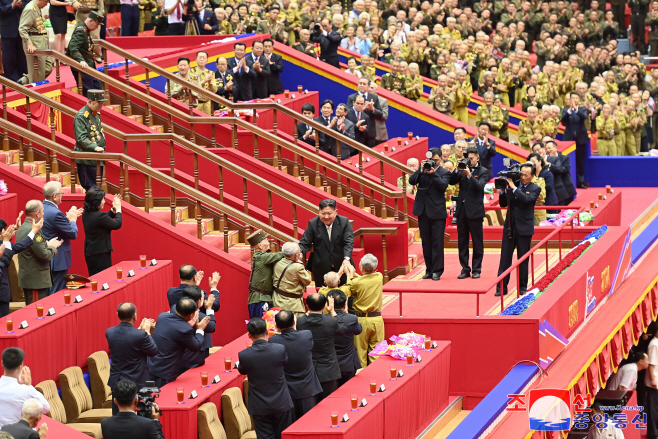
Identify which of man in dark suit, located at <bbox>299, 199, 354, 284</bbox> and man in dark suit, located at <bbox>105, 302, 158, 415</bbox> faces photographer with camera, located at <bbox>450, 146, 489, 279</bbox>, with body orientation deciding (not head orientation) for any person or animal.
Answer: man in dark suit, located at <bbox>105, 302, 158, 415</bbox>

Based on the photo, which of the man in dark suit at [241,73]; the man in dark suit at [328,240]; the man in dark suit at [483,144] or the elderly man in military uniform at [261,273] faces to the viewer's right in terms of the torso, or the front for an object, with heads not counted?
the elderly man in military uniform

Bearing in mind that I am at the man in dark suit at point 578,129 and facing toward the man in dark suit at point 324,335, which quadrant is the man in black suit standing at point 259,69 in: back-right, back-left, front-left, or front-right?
front-right

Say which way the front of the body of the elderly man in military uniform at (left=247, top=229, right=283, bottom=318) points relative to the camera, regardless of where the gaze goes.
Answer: to the viewer's right

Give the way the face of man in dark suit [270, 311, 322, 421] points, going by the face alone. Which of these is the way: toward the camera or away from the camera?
away from the camera

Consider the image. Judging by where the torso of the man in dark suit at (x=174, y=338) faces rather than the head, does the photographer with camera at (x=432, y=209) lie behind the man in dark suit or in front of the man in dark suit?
in front

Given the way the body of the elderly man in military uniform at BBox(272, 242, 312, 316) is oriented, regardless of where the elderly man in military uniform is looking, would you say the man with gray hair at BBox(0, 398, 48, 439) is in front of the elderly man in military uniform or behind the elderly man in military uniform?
behind

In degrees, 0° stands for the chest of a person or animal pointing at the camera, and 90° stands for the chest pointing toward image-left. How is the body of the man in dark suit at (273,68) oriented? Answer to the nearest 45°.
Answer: approximately 45°

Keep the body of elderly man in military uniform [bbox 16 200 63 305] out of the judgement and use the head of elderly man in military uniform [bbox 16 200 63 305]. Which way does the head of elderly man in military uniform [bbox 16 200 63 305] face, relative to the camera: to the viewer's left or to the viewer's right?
to the viewer's right

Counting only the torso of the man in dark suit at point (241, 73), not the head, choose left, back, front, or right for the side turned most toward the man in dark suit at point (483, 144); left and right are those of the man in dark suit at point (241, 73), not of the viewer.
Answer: left

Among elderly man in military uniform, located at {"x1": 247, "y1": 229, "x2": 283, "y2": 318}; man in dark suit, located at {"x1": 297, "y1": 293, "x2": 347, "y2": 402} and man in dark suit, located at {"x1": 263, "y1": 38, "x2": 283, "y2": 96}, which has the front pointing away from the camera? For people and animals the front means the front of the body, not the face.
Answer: man in dark suit, located at {"x1": 297, "y1": 293, "x2": 347, "y2": 402}

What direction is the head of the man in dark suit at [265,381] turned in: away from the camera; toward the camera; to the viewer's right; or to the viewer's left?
away from the camera

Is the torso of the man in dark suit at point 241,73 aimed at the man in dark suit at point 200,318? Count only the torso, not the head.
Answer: yes

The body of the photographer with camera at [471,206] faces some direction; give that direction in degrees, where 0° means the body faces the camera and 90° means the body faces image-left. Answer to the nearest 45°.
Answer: approximately 45°

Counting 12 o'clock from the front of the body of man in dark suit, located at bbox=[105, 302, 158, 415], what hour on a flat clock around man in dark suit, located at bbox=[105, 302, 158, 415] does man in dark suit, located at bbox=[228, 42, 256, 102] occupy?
man in dark suit, located at bbox=[228, 42, 256, 102] is roughly at 11 o'clock from man in dark suit, located at bbox=[105, 302, 158, 415].

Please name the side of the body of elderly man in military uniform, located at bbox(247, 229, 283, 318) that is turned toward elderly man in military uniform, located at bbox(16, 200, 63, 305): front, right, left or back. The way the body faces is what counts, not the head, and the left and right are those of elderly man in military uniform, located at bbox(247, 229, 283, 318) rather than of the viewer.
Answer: back

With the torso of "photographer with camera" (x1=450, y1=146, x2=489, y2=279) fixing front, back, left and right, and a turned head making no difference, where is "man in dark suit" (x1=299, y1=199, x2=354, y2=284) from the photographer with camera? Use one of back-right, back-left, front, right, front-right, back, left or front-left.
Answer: front

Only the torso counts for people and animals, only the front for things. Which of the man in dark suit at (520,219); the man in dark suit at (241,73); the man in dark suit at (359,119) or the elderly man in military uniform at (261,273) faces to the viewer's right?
the elderly man in military uniform

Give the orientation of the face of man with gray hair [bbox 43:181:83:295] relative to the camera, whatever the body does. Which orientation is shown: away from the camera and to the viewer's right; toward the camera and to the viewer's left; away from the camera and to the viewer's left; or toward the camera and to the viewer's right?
away from the camera and to the viewer's right

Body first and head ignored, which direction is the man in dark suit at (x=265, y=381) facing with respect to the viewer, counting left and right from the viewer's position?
facing away from the viewer

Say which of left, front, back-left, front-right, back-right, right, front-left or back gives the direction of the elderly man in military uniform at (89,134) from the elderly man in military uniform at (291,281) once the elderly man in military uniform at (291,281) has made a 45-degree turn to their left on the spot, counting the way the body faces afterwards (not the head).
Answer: front-left

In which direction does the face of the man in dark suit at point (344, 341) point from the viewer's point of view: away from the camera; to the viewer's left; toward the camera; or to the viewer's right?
away from the camera

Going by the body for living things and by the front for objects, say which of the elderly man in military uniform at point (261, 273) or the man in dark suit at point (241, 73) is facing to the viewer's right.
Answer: the elderly man in military uniform
